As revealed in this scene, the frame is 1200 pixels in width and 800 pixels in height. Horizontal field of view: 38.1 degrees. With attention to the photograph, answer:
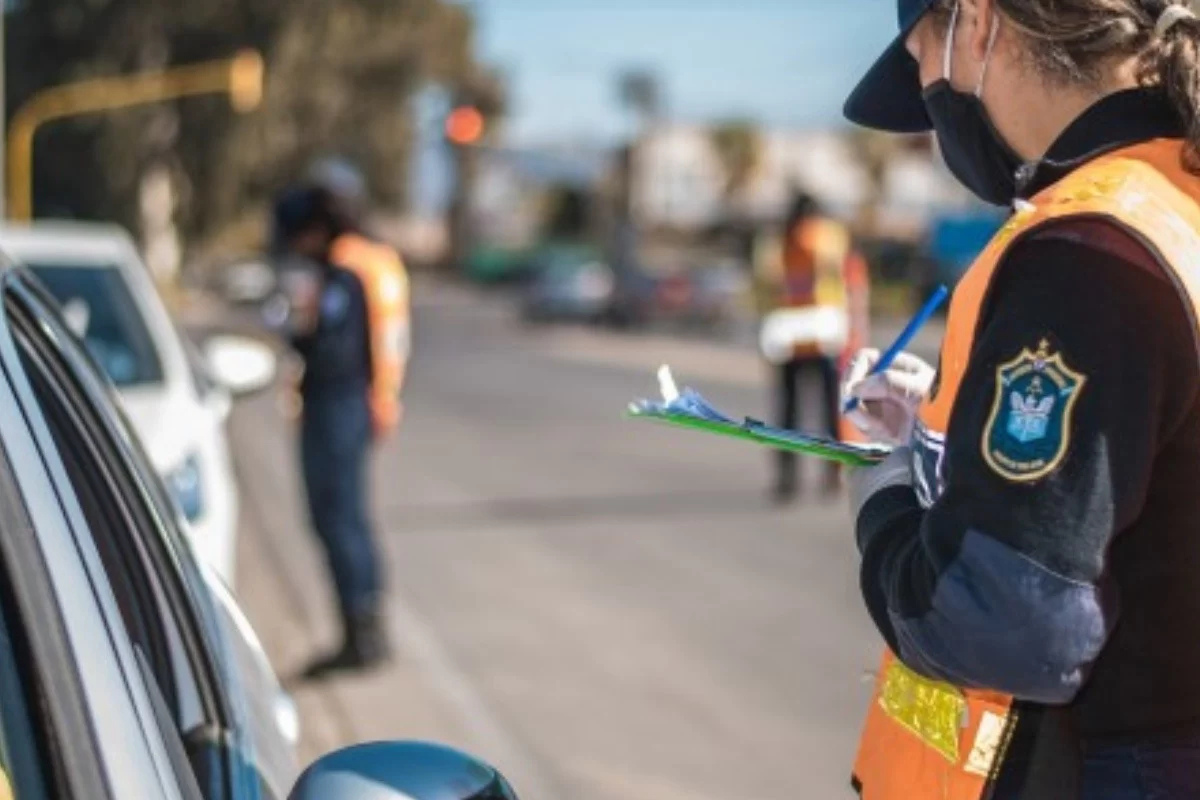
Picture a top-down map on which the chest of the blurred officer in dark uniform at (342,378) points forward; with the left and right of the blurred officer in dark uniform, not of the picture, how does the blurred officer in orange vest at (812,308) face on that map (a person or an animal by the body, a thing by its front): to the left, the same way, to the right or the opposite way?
to the left

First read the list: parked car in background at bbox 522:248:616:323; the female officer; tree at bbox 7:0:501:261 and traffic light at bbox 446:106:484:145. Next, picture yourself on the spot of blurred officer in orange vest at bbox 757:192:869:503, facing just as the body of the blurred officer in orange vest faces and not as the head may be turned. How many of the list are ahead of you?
1

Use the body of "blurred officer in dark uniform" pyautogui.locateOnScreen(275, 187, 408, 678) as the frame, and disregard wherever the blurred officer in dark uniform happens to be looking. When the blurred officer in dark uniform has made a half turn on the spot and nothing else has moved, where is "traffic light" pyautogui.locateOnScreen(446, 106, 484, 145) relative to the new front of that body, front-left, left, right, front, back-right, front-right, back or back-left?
left

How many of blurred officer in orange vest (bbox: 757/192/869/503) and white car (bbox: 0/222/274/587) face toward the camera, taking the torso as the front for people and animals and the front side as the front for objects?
2

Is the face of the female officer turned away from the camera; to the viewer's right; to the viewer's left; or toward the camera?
to the viewer's left

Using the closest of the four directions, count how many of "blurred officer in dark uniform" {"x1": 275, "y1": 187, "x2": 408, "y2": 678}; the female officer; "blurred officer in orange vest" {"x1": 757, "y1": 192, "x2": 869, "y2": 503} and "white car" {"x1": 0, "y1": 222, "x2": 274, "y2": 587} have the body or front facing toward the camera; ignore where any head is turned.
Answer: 2

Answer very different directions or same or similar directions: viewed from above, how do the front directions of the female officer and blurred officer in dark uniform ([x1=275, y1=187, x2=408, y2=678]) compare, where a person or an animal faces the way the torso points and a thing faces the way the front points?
same or similar directions

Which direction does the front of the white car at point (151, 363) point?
toward the camera

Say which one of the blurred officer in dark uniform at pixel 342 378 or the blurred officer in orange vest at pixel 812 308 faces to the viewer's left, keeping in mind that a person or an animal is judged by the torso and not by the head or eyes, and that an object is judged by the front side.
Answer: the blurred officer in dark uniform

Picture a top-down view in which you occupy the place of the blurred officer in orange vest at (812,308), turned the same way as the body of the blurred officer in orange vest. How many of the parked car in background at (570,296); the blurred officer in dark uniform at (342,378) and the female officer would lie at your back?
1

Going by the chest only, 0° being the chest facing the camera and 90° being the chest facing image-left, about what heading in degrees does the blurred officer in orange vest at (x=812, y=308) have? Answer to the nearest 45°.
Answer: approximately 0°

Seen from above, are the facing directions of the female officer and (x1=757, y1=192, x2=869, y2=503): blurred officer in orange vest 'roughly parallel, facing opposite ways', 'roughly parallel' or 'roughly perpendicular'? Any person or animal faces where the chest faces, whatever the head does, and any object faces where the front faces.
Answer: roughly perpendicular

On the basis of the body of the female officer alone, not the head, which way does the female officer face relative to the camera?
to the viewer's left

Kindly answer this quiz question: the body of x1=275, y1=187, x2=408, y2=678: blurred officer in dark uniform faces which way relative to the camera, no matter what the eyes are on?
to the viewer's left

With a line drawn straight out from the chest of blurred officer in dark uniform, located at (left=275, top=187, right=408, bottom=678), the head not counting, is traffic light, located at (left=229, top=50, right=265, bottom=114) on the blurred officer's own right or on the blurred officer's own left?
on the blurred officer's own right

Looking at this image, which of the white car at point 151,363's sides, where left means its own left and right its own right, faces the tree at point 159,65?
back

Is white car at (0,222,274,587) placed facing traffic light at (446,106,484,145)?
no

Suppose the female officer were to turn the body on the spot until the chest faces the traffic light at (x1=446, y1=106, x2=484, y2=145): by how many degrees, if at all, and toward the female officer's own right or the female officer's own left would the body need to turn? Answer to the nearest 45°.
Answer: approximately 90° to the female officer's own right
